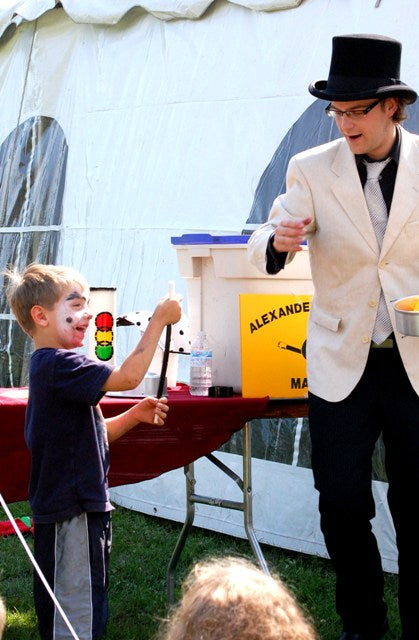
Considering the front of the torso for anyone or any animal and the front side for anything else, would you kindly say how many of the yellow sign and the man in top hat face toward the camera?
2

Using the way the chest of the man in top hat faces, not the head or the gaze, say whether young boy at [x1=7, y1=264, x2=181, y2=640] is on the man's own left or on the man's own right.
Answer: on the man's own right

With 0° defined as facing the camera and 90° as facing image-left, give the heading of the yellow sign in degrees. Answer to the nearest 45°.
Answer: approximately 0°

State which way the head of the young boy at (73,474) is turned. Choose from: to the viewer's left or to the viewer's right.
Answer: to the viewer's right

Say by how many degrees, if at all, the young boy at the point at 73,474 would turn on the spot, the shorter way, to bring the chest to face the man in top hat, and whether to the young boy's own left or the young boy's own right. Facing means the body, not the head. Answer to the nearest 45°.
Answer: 0° — they already face them

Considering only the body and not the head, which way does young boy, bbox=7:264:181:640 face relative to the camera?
to the viewer's right
